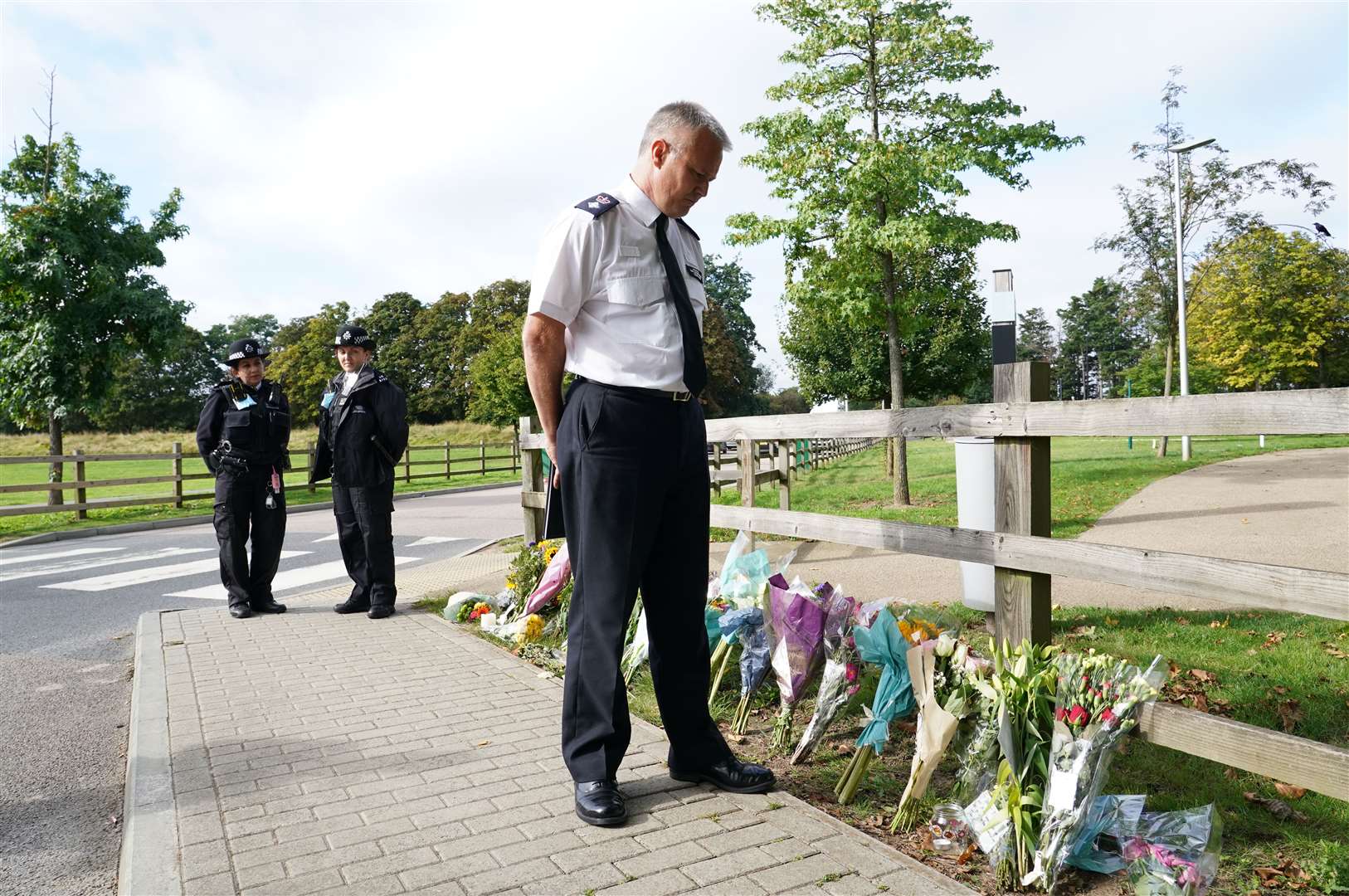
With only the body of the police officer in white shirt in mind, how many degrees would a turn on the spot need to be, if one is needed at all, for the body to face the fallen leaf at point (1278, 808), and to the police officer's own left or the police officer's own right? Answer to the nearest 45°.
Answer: approximately 45° to the police officer's own left

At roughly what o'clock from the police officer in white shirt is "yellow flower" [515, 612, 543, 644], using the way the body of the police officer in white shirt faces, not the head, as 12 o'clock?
The yellow flower is roughly at 7 o'clock from the police officer in white shirt.

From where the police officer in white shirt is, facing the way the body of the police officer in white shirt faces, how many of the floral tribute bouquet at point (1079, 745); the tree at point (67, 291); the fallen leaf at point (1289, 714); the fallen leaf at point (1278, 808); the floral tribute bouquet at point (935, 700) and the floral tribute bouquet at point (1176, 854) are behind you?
1

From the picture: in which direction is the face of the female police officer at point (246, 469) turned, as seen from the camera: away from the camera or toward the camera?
toward the camera

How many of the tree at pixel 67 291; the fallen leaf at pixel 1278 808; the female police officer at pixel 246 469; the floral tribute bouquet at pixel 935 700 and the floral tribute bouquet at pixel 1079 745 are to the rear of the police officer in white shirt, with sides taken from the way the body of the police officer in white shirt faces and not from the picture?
2

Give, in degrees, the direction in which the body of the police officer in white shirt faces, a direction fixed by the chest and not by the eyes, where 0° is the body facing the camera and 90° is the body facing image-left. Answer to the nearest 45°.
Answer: approximately 315°

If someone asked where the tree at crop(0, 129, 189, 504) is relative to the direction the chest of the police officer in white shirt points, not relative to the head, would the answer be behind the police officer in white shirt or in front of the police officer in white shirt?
behind

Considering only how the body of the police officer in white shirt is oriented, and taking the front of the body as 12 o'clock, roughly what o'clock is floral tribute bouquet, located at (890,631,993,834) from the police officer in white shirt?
The floral tribute bouquet is roughly at 11 o'clock from the police officer in white shirt.

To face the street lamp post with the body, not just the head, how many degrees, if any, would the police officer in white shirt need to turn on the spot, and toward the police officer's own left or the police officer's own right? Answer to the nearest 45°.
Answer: approximately 90° to the police officer's own left

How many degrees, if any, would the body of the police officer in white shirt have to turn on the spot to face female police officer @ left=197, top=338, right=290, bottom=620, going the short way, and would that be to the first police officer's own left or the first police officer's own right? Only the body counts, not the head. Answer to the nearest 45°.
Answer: approximately 180°
